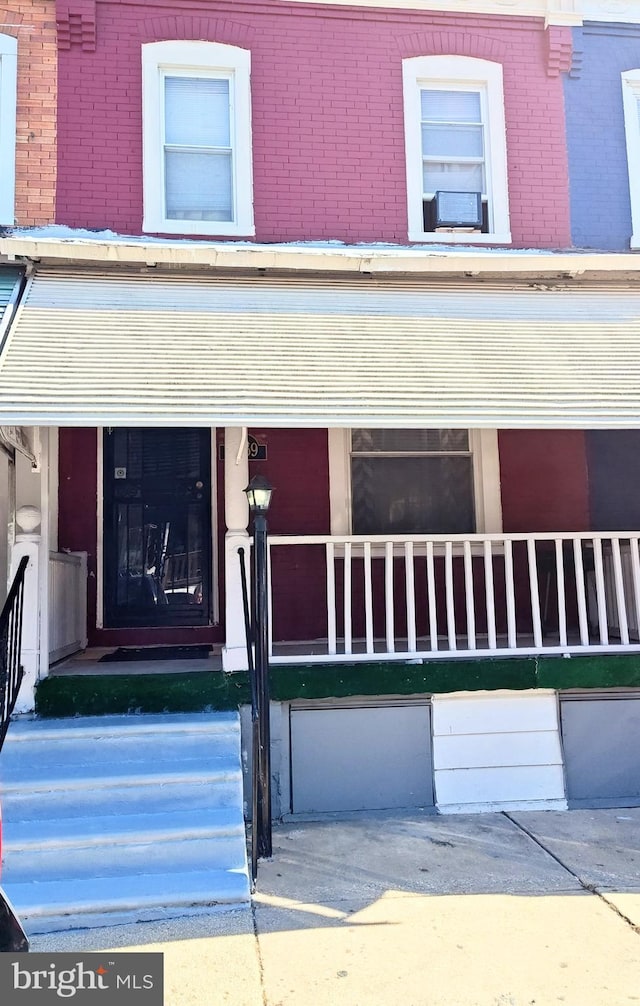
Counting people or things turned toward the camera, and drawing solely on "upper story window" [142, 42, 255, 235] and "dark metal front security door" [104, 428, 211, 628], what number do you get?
2

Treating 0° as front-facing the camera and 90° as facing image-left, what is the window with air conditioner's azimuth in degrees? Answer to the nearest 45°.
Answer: approximately 0°

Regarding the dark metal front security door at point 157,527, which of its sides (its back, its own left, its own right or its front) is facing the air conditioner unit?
left
